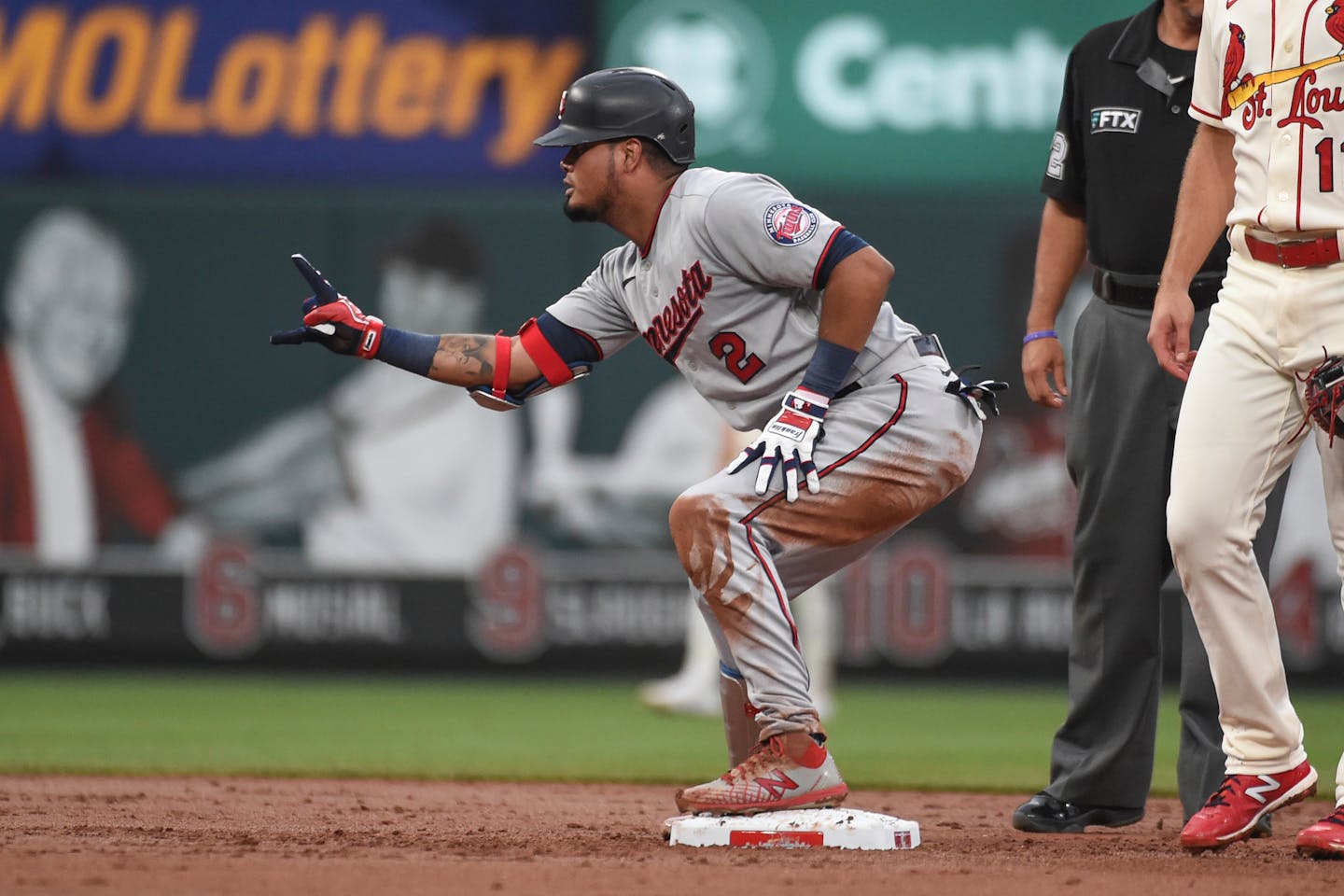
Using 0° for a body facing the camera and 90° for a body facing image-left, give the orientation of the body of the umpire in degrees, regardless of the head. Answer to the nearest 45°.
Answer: approximately 0°

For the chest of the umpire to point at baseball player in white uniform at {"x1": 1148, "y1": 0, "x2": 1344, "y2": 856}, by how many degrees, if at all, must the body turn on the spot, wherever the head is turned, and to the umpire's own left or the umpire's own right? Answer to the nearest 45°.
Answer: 0° — they already face them

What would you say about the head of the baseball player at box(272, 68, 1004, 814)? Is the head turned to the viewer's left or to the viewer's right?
to the viewer's left

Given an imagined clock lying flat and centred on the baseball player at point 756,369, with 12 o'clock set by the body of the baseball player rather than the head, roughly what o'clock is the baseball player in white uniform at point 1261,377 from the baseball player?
The baseball player in white uniform is roughly at 7 o'clock from the baseball player.

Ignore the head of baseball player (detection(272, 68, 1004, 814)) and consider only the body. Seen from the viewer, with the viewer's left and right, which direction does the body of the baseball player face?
facing to the left of the viewer

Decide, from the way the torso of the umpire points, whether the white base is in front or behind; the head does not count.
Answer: in front

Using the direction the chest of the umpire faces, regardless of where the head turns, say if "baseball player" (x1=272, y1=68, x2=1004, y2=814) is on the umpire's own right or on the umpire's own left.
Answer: on the umpire's own right

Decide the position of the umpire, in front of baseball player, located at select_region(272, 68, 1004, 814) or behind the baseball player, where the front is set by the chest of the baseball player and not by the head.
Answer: behind

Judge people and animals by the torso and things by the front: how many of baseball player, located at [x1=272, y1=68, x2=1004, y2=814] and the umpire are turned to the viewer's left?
1

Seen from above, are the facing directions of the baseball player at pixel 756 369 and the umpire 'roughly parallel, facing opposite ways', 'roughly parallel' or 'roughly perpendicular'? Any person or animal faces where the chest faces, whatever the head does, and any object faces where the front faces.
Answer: roughly perpendicular
